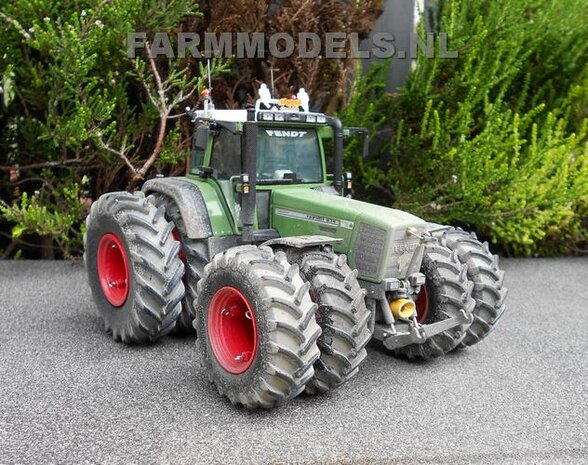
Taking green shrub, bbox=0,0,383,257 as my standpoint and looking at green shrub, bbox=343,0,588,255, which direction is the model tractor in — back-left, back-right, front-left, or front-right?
front-right

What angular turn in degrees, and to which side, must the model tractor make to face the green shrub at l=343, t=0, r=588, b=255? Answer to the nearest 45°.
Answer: approximately 90° to its left

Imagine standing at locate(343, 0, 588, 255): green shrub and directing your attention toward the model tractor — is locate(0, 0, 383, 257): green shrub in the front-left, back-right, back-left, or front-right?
front-right

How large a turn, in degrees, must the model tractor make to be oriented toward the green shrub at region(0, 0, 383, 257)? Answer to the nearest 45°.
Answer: approximately 180°

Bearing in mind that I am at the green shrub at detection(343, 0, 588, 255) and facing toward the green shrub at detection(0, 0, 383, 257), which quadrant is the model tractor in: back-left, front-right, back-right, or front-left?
front-left

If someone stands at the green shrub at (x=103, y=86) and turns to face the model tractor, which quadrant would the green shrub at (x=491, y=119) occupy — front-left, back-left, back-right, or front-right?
front-left

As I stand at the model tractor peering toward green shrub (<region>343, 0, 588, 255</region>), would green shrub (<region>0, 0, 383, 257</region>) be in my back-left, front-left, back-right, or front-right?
front-left

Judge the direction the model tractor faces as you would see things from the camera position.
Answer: facing the viewer and to the right of the viewer
